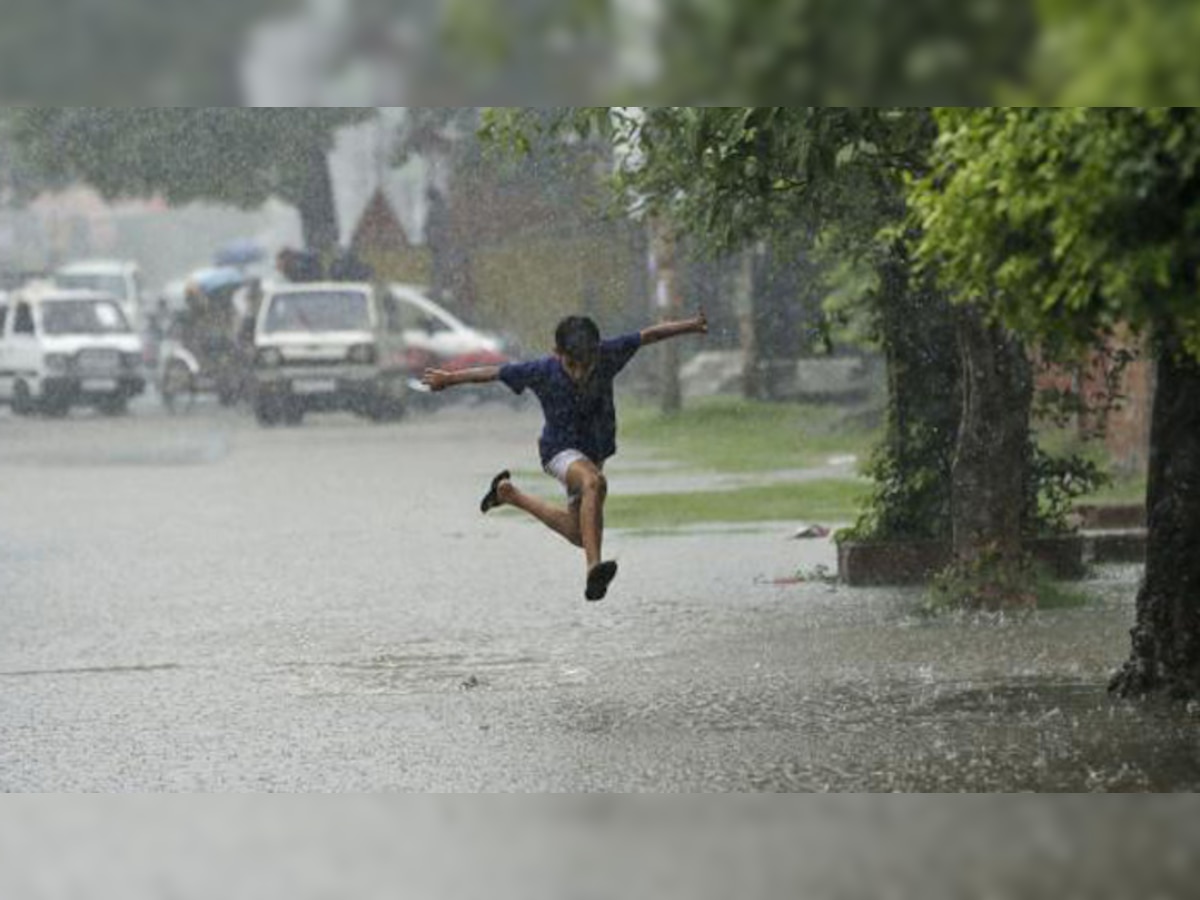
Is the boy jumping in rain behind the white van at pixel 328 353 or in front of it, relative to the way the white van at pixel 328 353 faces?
in front

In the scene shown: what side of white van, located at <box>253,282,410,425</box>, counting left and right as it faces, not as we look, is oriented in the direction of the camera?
front

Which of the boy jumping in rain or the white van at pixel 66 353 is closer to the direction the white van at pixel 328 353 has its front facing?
the boy jumping in rain

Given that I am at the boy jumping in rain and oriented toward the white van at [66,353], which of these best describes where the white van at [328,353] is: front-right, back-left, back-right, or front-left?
front-right

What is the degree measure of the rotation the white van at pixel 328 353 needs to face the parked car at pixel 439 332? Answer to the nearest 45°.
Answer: approximately 90° to its left

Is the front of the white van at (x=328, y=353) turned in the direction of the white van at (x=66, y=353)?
no

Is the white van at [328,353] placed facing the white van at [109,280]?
no

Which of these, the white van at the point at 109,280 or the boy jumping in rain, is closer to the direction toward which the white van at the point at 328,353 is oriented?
the boy jumping in rain

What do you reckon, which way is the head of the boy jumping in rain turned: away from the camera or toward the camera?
toward the camera
